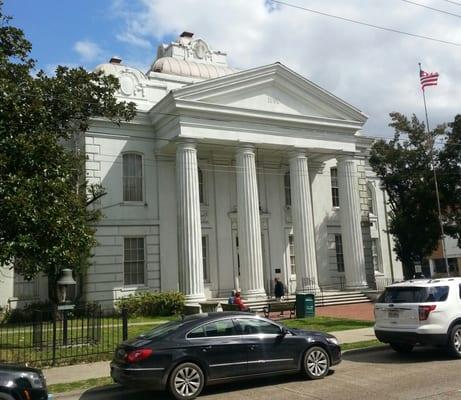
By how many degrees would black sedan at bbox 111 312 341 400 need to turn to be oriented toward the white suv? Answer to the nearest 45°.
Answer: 0° — it already faces it

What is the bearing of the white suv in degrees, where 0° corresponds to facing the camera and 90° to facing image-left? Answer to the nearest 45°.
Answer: approximately 225°

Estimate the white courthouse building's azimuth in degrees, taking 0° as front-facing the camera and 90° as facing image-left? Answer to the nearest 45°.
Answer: approximately 315°

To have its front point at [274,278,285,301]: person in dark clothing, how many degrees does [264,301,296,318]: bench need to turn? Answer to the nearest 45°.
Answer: approximately 135° to its right

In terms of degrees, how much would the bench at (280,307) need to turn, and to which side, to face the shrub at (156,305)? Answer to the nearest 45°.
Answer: approximately 90° to its right

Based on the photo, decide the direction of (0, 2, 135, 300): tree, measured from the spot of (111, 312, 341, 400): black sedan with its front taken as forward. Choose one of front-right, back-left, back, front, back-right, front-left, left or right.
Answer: left

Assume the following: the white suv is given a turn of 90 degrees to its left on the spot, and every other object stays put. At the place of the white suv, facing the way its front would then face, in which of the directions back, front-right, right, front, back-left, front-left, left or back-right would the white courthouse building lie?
front

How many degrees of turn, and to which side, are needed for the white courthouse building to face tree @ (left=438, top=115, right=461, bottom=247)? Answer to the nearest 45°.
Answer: approximately 45° to its left

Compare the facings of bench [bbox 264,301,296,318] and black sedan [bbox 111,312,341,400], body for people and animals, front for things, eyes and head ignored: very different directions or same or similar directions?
very different directions

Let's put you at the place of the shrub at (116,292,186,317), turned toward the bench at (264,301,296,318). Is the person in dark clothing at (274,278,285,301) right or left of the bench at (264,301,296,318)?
left

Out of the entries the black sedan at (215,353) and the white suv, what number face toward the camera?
0

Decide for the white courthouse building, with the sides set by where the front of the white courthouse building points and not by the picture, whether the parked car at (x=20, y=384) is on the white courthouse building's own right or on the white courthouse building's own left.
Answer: on the white courthouse building's own right

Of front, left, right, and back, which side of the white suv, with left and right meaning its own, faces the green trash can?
left

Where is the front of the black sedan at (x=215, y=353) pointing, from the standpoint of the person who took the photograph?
facing away from the viewer and to the right of the viewer

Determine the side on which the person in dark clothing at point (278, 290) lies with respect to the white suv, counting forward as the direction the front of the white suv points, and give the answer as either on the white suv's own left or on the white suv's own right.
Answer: on the white suv's own left

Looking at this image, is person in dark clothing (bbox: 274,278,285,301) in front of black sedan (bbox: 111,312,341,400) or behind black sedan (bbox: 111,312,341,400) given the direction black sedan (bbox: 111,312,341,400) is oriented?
in front

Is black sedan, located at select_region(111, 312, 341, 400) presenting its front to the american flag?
yes

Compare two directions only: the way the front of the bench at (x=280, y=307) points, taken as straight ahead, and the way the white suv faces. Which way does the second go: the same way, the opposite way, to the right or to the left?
the opposite way

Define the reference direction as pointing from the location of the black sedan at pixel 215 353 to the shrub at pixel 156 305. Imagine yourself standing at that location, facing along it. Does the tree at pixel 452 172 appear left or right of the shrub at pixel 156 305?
right
